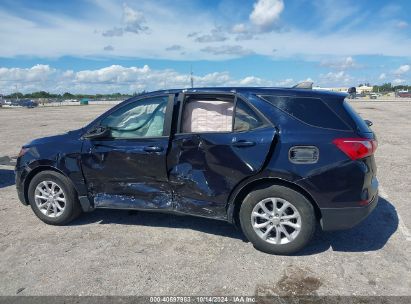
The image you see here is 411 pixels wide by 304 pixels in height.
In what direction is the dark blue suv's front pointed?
to the viewer's left
